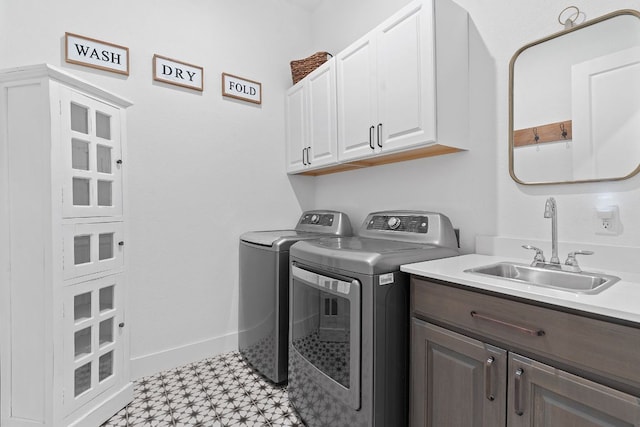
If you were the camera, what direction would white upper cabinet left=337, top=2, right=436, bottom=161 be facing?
facing the viewer and to the left of the viewer

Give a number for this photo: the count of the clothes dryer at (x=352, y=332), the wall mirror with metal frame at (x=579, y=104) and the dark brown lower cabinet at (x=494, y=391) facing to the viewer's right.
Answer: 0

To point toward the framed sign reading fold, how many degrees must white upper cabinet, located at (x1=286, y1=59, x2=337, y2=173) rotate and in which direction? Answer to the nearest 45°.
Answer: approximately 45° to its right

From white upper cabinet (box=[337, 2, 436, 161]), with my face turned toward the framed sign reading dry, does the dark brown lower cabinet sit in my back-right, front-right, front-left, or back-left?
back-left

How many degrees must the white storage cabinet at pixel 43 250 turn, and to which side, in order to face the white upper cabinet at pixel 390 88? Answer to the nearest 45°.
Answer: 0° — it already faces it

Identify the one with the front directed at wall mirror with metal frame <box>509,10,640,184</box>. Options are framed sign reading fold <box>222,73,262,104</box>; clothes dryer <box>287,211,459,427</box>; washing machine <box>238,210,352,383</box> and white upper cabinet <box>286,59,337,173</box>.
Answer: the framed sign reading fold

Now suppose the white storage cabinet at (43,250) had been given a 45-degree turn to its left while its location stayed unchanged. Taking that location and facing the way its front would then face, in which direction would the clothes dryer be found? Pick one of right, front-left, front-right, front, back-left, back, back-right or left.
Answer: front-right

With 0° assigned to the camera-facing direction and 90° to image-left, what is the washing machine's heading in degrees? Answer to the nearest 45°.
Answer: approximately 45°

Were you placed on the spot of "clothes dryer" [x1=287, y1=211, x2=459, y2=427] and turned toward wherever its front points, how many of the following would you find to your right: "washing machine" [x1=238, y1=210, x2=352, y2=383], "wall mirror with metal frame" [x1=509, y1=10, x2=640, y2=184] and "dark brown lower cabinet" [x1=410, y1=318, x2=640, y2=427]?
1

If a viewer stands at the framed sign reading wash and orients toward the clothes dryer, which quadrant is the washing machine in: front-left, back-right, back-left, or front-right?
front-left

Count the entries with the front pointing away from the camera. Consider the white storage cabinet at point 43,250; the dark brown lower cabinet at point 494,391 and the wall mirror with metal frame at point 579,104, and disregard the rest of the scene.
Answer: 0

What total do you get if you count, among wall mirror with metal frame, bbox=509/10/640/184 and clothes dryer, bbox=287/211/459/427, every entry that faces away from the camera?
0

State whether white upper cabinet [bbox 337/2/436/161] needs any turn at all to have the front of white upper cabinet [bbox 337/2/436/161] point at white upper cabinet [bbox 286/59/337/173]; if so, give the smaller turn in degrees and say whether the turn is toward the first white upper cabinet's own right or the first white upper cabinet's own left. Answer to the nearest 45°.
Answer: approximately 90° to the first white upper cabinet's own right

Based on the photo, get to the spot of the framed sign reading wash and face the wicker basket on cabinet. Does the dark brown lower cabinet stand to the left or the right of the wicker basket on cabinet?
right

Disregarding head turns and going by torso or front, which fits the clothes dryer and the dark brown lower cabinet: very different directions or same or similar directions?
same or similar directions

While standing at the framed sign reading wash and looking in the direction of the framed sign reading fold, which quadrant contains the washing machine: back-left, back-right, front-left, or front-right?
front-right
